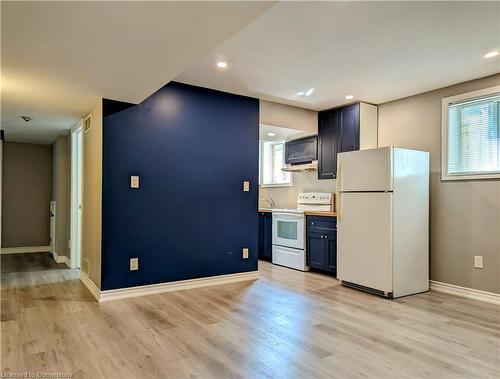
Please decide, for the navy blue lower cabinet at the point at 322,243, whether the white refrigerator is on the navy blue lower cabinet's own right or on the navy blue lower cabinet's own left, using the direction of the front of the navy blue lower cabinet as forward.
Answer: on the navy blue lower cabinet's own left

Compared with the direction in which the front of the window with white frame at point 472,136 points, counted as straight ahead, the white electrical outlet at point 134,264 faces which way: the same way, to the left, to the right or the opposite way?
to the left

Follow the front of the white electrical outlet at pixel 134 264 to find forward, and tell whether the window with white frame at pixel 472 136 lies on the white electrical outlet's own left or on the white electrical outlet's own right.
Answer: on the white electrical outlet's own left

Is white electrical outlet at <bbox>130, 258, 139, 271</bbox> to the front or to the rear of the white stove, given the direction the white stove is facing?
to the front

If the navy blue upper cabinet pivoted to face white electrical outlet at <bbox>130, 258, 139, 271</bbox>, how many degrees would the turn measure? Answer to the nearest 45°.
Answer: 0° — it already faces it

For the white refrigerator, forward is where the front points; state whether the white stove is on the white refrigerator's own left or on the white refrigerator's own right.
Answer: on the white refrigerator's own right

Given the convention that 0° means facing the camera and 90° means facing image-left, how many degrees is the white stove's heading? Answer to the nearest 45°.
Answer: approximately 45°

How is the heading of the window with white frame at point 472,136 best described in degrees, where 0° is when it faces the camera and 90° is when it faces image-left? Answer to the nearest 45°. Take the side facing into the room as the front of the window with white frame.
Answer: approximately 45°

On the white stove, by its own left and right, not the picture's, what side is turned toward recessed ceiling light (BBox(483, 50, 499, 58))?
left
